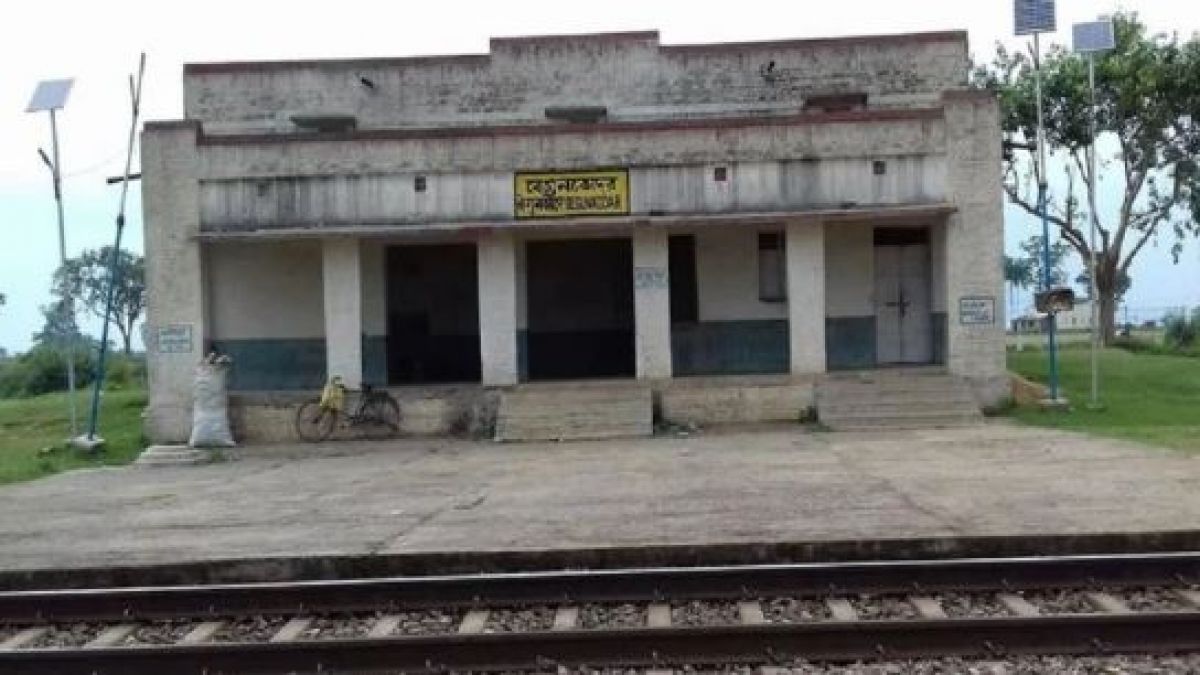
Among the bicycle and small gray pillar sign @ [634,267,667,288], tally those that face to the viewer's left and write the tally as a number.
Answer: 1

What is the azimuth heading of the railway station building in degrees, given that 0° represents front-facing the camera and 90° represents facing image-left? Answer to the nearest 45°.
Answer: approximately 0°

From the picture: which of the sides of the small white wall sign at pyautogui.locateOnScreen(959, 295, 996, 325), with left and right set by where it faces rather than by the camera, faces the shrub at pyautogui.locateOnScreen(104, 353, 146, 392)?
right

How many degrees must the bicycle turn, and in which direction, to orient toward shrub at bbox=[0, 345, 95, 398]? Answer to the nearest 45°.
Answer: approximately 45° to its right

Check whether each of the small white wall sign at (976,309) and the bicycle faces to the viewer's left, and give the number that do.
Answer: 1

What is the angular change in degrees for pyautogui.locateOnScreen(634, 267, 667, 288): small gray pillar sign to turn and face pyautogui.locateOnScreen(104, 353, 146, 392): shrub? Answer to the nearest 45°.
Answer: approximately 135° to its right

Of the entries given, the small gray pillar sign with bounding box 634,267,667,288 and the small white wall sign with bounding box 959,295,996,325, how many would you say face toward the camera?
2

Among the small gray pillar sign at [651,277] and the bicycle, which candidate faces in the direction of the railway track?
the small gray pillar sign

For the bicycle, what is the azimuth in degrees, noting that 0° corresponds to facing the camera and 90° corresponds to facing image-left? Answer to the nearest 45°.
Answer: approximately 90°

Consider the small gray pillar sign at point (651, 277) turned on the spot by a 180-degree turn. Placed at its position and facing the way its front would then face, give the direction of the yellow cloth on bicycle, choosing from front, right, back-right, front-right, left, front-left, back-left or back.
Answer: left

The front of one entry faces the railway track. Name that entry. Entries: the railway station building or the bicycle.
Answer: the railway station building
